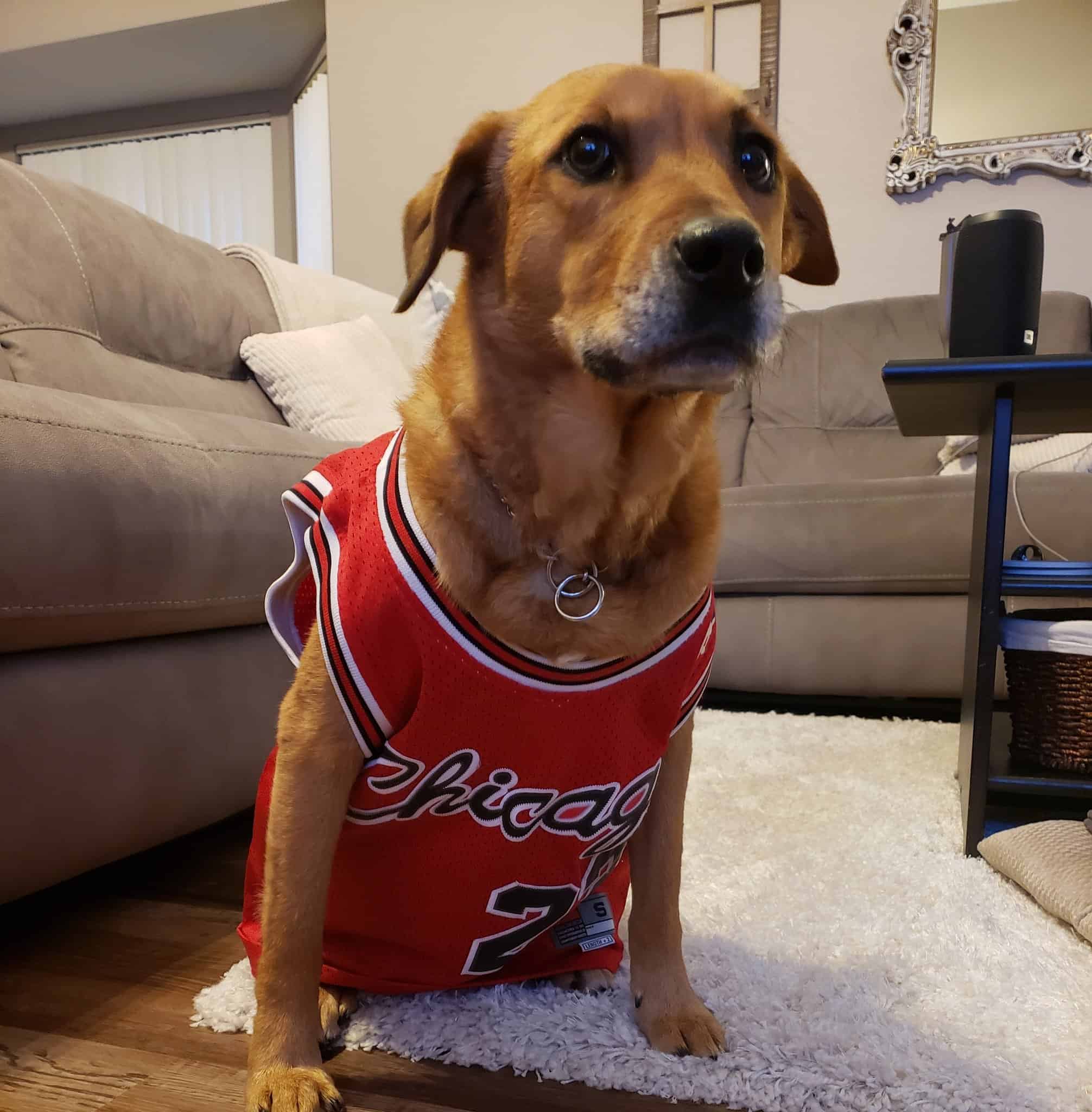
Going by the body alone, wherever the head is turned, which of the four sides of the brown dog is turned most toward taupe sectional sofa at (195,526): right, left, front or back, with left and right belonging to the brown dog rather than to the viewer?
back

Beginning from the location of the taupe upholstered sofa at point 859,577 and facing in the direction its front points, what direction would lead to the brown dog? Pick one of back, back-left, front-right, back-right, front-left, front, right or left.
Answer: front

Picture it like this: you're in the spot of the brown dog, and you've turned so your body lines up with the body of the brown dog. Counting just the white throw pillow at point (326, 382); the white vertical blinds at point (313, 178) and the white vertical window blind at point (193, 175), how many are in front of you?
0

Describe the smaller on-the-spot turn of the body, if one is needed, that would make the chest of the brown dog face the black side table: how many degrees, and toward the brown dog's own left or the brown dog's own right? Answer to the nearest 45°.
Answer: approximately 90° to the brown dog's own left

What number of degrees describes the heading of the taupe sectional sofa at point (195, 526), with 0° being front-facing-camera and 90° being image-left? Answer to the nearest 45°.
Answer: approximately 315°

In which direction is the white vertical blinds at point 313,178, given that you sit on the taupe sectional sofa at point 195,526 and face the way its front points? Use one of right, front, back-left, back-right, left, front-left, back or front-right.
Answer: back-left

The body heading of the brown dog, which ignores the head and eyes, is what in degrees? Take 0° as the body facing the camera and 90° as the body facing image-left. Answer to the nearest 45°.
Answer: approximately 315°

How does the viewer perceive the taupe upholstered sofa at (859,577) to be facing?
facing the viewer

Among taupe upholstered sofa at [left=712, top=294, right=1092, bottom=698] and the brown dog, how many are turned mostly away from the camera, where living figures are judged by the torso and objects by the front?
0

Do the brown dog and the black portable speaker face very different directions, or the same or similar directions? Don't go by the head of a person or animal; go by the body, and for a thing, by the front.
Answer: same or similar directions

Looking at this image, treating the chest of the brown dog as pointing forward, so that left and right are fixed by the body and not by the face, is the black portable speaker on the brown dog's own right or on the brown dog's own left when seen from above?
on the brown dog's own left
